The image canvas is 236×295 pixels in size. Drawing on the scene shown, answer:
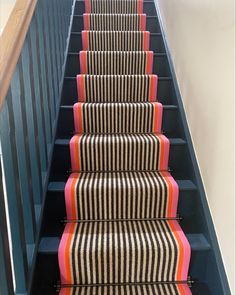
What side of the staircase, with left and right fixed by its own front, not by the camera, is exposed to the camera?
front
